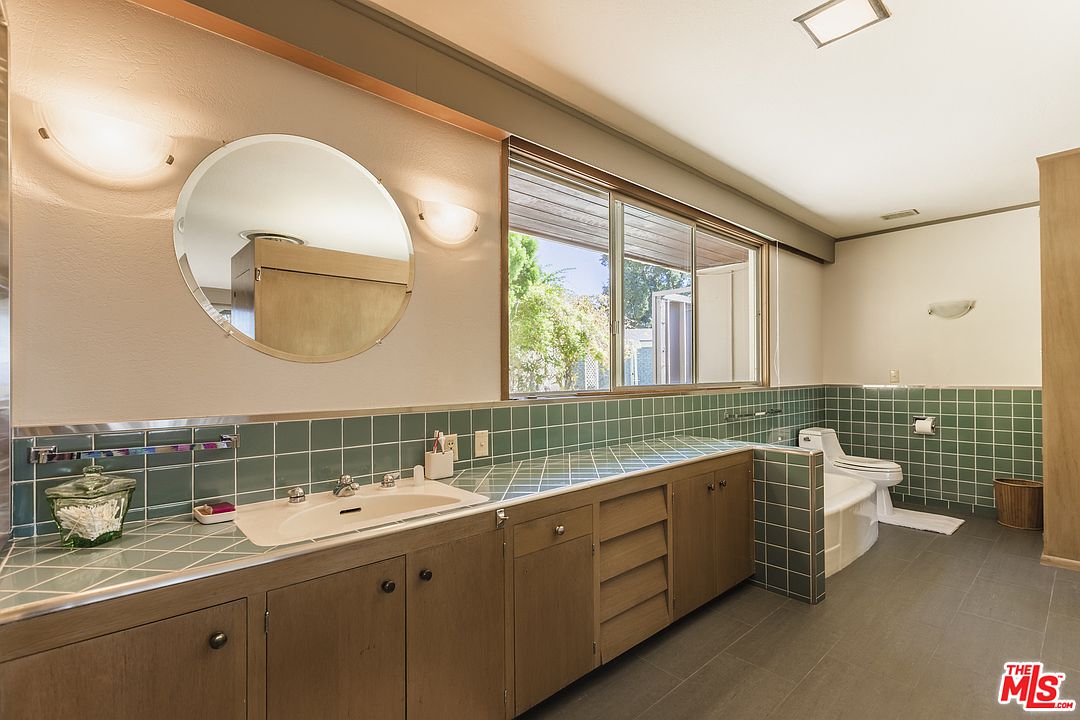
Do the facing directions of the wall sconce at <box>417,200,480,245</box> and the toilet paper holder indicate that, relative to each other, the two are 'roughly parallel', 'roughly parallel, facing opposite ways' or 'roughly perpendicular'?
roughly perpendicular

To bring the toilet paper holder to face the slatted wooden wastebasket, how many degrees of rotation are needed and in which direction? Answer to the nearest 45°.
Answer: approximately 45° to its left

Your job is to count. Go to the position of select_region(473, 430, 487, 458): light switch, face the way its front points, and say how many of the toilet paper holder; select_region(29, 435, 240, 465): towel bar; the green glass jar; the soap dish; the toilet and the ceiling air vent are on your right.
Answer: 3

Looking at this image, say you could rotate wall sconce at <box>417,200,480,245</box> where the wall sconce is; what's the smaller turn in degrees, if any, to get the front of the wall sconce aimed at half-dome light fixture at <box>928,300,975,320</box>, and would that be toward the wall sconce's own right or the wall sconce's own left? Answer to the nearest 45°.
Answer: approximately 45° to the wall sconce's own left

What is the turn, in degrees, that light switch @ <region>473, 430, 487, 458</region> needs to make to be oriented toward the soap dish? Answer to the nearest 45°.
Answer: approximately 90° to its right

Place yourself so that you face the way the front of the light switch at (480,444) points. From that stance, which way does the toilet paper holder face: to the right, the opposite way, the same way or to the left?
to the right

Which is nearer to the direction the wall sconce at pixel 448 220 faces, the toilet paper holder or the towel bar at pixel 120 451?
the toilet paper holder

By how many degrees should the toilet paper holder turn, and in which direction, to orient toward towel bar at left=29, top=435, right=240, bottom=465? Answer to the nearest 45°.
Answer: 0° — it already faces it

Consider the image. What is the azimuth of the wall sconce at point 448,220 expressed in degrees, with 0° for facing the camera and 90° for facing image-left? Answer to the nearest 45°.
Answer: approximately 315°
